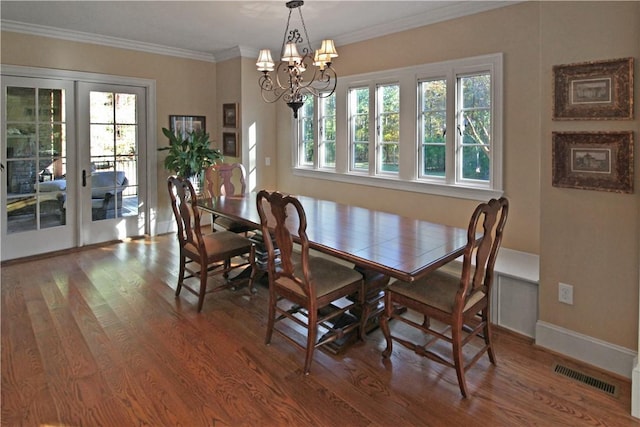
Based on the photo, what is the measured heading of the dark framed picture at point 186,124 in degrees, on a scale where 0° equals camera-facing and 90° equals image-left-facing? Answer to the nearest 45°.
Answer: approximately 0°

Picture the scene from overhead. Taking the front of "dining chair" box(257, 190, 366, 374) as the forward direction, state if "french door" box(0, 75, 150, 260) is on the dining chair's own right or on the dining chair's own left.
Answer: on the dining chair's own left

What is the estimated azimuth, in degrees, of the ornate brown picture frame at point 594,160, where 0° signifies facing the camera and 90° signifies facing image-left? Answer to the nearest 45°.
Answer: approximately 45°

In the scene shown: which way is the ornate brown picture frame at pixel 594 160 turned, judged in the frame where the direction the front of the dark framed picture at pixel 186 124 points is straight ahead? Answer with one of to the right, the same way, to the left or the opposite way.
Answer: to the right
